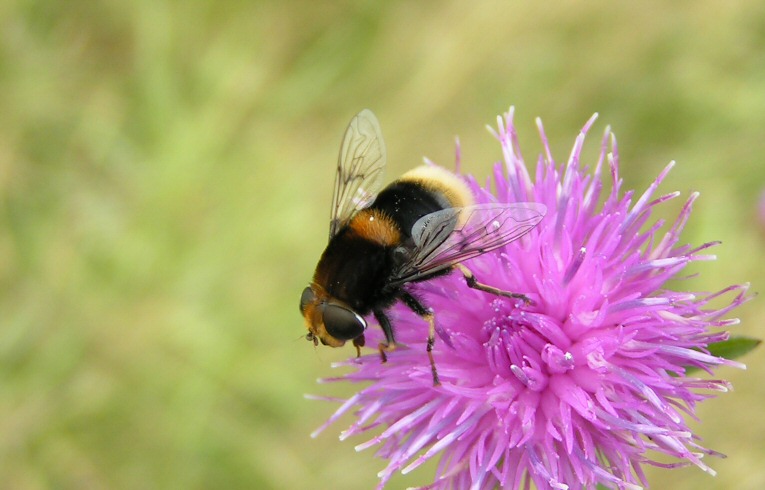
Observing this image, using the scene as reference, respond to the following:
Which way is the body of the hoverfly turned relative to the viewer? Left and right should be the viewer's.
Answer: facing the viewer and to the left of the viewer
